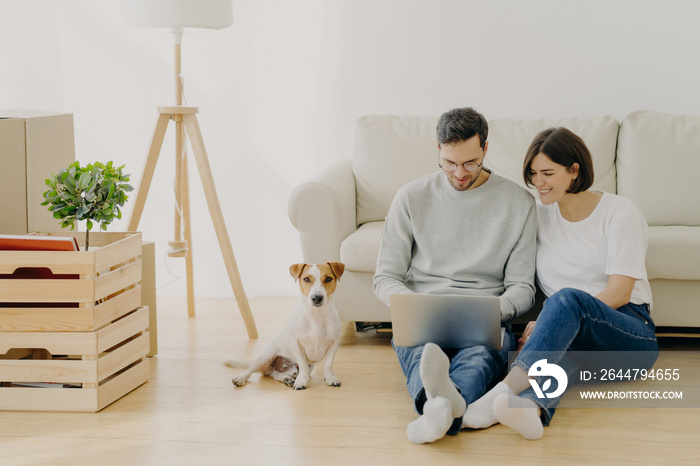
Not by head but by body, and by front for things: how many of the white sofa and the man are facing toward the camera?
2

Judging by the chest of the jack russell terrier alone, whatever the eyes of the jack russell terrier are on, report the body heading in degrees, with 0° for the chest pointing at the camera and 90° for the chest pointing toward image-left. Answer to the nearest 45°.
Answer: approximately 315°

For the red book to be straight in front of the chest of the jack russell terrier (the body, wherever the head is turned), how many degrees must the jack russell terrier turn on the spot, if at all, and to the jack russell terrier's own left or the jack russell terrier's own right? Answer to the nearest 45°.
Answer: approximately 135° to the jack russell terrier's own right

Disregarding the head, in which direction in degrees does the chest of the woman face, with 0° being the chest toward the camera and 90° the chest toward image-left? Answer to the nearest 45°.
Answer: approximately 45°

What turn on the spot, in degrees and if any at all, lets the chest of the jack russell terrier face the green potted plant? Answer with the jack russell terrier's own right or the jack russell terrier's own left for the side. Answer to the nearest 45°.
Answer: approximately 135° to the jack russell terrier's own right

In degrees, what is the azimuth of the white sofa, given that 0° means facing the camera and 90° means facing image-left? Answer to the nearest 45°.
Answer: approximately 0°

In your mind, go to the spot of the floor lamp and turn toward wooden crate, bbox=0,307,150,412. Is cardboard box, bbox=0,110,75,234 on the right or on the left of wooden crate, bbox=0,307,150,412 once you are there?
right

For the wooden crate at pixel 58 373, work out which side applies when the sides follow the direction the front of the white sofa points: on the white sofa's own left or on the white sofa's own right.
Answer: on the white sofa's own right
